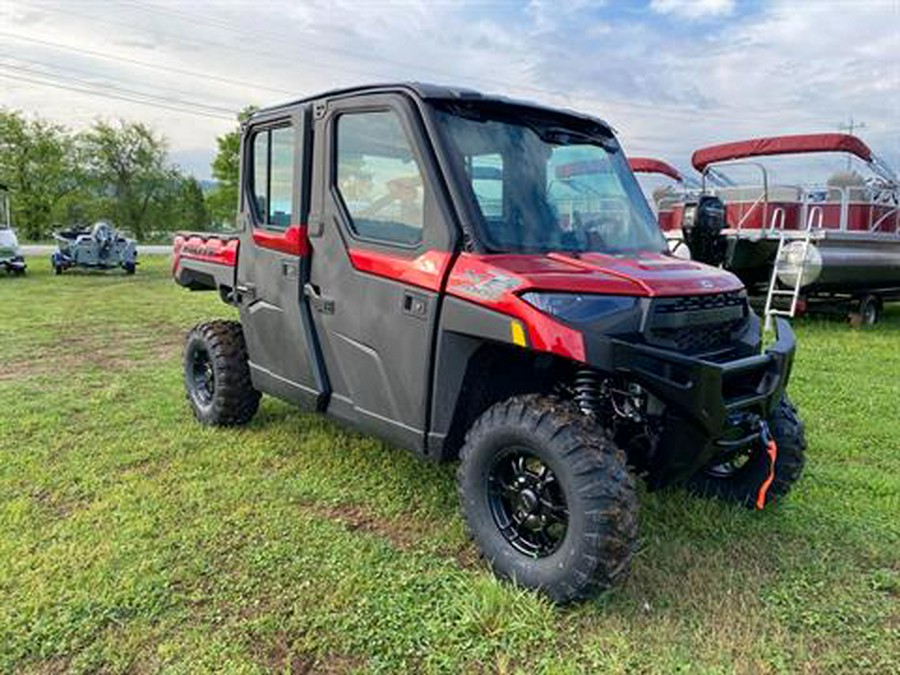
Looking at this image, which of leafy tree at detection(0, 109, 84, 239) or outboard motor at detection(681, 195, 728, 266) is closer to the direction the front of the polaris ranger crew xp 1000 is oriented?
the outboard motor

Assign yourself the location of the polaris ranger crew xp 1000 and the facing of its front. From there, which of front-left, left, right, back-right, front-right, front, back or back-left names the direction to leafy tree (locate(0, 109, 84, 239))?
back

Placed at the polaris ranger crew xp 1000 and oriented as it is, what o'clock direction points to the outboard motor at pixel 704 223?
The outboard motor is roughly at 9 o'clock from the polaris ranger crew xp 1000.

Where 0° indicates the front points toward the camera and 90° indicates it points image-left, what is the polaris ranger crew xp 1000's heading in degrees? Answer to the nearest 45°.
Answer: approximately 315°

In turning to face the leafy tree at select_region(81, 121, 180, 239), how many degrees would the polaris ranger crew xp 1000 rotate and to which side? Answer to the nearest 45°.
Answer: approximately 180°

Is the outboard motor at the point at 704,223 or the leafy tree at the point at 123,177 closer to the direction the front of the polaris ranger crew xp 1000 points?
the outboard motor
